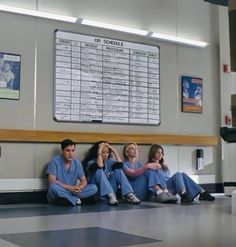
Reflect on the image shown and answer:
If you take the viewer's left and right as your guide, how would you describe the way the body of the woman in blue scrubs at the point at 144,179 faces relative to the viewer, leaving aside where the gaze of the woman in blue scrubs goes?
facing the viewer and to the right of the viewer

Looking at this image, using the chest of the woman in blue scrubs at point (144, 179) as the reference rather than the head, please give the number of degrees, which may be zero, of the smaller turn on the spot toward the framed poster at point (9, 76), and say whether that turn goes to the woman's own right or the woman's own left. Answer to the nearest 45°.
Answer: approximately 135° to the woman's own right

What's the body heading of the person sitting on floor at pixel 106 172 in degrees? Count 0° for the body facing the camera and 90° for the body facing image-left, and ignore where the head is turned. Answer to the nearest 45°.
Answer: approximately 315°

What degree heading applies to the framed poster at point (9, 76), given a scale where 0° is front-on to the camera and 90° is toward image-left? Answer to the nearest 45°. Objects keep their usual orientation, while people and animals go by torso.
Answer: approximately 315°
